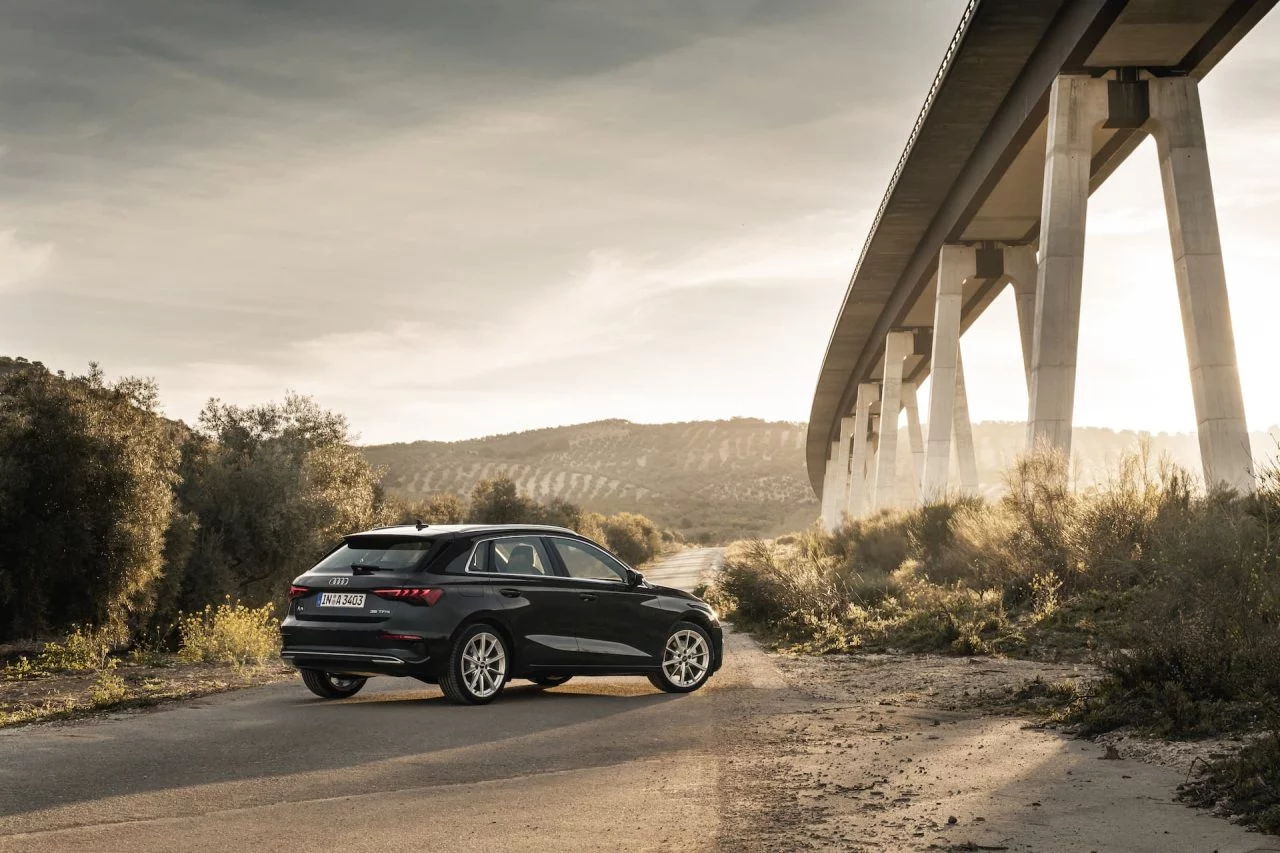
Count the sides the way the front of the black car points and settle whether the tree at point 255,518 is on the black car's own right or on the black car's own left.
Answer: on the black car's own left

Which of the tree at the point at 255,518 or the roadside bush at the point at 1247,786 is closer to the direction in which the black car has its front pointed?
the tree

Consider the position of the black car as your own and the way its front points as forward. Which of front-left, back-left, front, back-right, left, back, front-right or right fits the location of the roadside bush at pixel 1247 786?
right

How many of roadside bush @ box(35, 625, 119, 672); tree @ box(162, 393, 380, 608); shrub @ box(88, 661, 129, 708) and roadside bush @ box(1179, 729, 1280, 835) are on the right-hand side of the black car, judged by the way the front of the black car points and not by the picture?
1

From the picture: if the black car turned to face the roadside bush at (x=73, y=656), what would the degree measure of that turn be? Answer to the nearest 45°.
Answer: approximately 90° to its left

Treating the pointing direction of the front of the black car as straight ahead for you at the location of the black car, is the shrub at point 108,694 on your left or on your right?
on your left

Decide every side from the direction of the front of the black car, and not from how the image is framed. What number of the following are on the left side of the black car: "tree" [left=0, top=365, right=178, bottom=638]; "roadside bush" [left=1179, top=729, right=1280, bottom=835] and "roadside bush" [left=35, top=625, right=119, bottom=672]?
2

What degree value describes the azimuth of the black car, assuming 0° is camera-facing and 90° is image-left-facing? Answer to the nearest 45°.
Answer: approximately 225°

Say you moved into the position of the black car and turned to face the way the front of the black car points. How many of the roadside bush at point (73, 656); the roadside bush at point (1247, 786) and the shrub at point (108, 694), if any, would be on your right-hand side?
1

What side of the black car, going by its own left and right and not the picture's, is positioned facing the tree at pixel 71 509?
left

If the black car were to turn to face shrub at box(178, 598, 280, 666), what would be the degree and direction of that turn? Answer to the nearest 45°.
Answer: approximately 90° to its left

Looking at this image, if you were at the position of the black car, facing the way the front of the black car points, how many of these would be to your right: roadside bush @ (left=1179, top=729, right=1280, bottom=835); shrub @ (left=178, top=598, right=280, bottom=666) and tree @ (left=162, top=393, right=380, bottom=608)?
1
